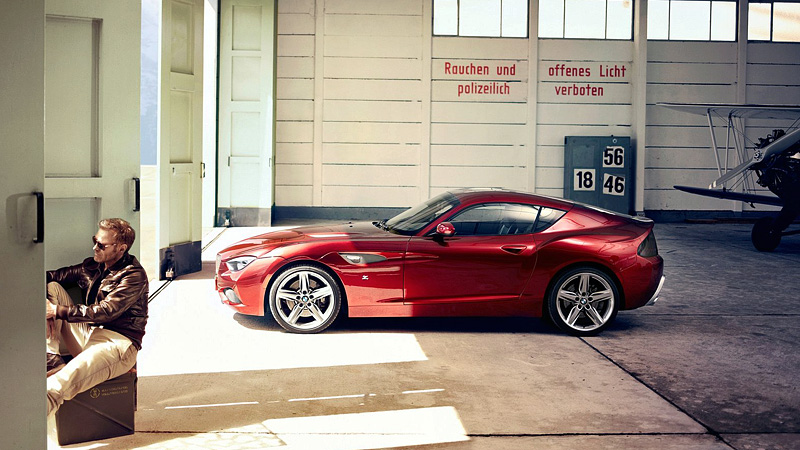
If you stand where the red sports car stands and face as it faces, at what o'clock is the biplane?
The biplane is roughly at 4 o'clock from the red sports car.

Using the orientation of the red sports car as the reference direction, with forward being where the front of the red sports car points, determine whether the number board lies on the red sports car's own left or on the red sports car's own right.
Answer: on the red sports car's own right

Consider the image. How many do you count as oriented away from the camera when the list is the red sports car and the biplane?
0

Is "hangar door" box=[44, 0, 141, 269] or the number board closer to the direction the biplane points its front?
the hangar door

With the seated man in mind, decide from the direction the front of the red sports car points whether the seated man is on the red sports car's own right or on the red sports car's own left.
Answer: on the red sports car's own left

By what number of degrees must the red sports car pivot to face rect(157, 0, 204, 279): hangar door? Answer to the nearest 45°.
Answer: approximately 45° to its right

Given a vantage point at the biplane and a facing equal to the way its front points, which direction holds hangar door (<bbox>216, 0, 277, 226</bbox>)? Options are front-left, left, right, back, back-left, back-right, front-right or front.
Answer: front-right

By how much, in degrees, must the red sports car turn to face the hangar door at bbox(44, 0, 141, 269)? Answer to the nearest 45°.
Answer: approximately 45° to its left

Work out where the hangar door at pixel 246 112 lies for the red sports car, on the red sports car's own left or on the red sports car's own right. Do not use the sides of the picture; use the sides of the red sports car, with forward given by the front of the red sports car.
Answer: on the red sports car's own right

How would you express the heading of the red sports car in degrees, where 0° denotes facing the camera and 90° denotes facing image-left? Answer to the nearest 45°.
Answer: approximately 90°

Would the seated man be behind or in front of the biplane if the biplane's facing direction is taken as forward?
in front
